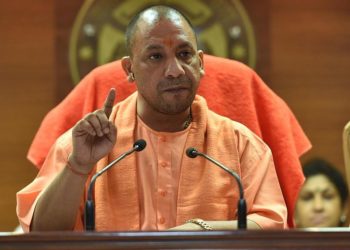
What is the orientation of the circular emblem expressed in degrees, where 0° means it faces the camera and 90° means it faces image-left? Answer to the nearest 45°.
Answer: approximately 0°

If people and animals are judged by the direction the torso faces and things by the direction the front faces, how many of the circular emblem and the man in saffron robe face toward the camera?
2

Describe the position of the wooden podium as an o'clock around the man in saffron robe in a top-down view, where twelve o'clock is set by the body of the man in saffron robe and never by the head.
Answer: The wooden podium is roughly at 12 o'clock from the man in saffron robe.

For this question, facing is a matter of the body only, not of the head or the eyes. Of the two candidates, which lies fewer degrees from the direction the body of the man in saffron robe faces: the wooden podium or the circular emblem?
the wooden podium

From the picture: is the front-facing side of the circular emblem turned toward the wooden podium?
yes

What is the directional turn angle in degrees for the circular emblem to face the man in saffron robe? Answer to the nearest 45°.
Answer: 0° — it already faces them
